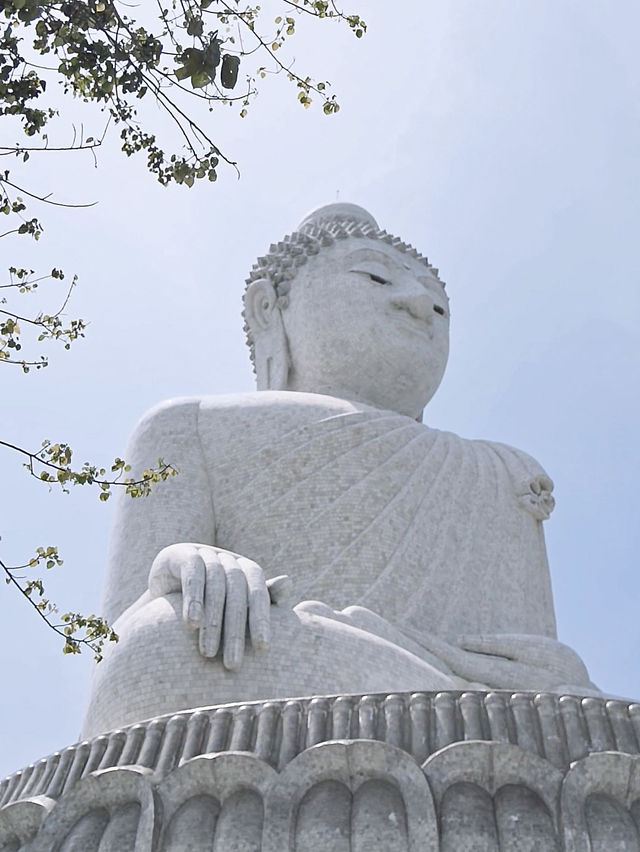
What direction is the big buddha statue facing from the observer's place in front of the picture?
facing the viewer and to the right of the viewer
